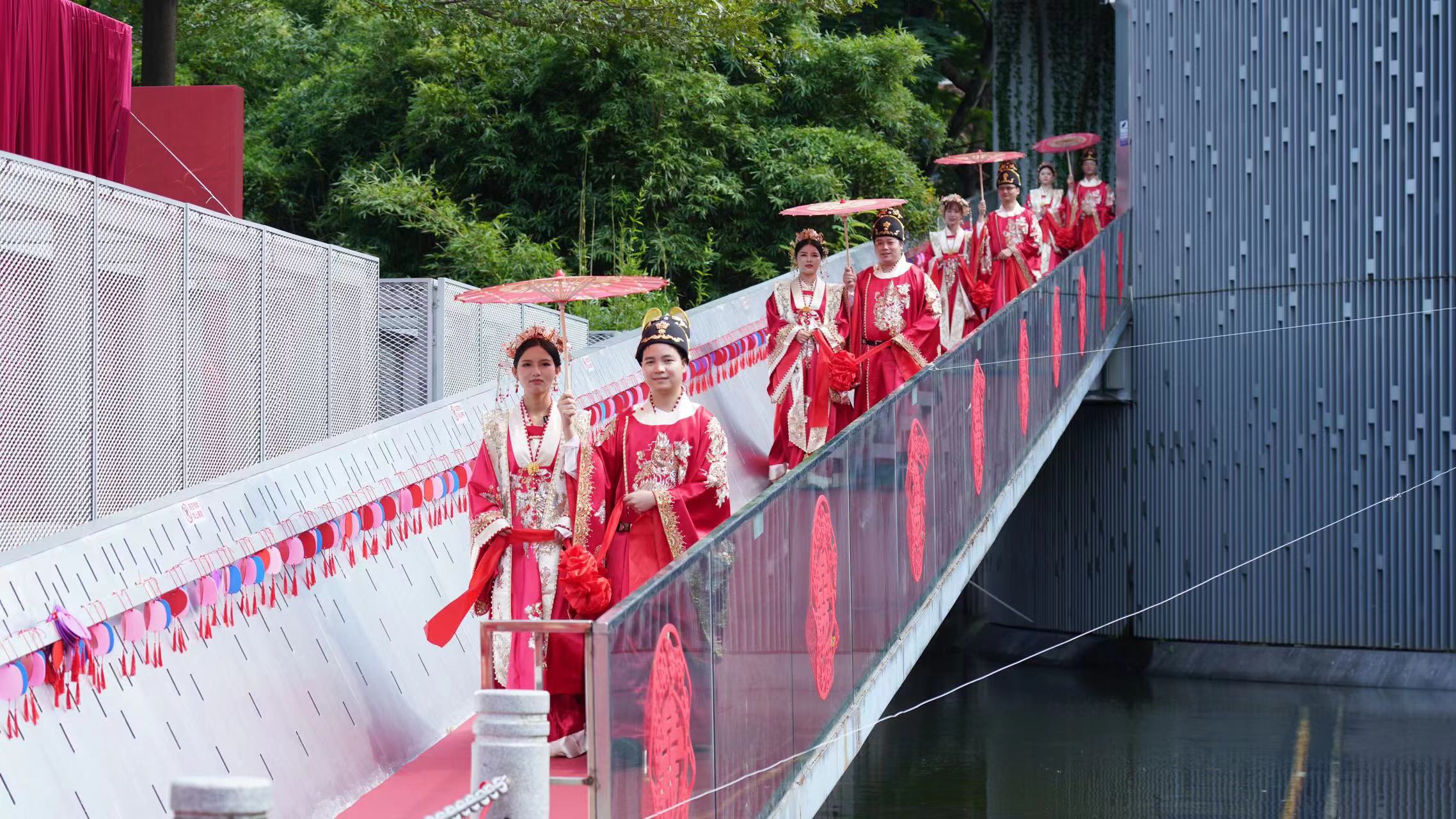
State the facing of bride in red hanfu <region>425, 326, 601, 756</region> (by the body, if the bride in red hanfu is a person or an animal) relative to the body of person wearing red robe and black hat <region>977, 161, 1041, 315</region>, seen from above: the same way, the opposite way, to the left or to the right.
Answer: the same way

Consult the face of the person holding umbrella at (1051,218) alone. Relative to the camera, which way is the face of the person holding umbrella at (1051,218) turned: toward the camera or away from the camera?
toward the camera

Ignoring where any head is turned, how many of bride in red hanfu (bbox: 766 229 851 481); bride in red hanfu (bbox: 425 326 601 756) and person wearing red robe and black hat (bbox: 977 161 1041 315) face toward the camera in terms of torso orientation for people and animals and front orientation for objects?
3

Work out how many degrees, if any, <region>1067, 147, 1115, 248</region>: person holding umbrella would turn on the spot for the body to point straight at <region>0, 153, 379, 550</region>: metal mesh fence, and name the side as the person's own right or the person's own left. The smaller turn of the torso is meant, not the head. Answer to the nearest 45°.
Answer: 0° — they already face it

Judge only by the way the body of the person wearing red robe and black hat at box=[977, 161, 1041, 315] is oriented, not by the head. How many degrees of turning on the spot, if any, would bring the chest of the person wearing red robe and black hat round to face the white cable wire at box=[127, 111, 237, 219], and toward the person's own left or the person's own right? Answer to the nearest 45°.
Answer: approximately 90° to the person's own right

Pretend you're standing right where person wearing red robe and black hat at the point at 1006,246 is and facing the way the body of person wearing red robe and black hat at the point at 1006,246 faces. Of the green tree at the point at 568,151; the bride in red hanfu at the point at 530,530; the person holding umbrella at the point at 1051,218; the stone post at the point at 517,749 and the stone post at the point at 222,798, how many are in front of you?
3

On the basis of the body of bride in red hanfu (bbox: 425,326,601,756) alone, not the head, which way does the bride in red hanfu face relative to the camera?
toward the camera

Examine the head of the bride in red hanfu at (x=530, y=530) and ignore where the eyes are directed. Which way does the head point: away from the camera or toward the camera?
toward the camera

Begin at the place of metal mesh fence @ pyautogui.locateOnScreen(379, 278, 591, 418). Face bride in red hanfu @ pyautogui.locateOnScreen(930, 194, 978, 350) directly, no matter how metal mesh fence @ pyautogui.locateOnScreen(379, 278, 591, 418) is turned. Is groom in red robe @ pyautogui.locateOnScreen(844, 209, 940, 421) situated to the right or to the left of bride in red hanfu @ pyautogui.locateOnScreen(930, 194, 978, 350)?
right

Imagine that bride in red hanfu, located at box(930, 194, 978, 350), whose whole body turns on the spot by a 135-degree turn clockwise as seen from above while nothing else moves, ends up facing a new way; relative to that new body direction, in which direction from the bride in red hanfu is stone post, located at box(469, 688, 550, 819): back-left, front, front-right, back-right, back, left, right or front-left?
back-left

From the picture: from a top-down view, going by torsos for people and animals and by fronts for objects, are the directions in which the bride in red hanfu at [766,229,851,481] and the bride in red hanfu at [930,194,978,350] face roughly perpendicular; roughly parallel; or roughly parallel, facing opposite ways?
roughly parallel

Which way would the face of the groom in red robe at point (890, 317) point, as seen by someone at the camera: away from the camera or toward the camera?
toward the camera

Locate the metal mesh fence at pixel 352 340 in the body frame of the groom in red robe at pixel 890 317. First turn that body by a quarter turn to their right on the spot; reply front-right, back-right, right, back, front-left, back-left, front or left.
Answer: front

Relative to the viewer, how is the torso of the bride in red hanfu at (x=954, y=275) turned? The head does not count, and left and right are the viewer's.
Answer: facing the viewer

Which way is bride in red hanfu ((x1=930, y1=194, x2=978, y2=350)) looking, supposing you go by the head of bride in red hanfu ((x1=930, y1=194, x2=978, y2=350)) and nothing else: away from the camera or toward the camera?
toward the camera

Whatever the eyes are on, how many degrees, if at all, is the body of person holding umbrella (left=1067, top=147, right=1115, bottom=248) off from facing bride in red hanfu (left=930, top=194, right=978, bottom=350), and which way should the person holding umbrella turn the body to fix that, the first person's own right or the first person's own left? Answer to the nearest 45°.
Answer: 0° — they already face them

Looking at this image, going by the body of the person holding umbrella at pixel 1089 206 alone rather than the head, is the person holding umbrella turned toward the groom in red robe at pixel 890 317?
yes

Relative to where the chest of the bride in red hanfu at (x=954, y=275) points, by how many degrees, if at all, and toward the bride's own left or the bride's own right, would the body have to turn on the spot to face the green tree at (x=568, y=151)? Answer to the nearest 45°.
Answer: approximately 135° to the bride's own right

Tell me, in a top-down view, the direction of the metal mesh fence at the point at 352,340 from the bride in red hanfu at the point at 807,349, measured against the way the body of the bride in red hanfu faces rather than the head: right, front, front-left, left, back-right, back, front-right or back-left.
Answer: right
